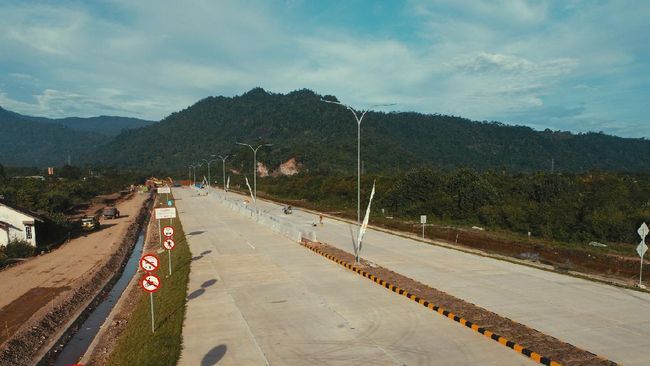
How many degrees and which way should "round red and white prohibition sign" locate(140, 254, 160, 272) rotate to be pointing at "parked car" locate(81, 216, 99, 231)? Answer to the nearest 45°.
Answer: approximately 180°

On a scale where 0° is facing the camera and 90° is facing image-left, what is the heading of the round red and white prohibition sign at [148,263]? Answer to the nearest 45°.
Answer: approximately 0°

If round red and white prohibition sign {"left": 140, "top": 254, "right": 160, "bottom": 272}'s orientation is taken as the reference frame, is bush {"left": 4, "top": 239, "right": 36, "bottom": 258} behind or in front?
behind

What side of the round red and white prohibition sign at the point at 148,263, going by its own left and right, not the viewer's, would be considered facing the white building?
back

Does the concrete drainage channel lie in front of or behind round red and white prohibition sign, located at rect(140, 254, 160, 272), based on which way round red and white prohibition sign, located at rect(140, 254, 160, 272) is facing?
behind
